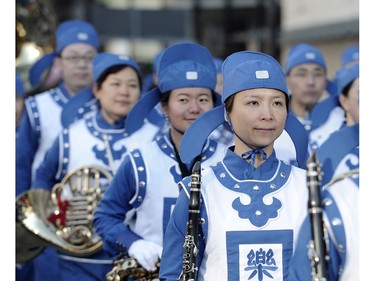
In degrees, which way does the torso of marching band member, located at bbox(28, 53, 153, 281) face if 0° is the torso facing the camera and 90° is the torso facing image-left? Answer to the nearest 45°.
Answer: approximately 315°

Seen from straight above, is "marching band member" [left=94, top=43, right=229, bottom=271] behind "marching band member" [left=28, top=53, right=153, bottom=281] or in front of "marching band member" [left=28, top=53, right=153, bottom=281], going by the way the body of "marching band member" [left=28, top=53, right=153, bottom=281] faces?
in front

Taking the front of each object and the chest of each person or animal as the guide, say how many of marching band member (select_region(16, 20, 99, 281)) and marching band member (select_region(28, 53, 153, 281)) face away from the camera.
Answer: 0

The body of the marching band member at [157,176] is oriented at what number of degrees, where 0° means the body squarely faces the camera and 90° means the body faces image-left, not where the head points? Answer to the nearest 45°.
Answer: approximately 315°

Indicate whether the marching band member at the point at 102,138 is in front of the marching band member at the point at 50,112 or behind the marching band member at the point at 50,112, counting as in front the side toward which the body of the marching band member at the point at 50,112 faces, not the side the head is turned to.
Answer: in front

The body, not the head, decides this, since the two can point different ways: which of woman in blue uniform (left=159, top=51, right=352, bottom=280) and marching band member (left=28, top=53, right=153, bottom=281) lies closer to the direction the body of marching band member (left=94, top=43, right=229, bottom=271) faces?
the woman in blue uniform
